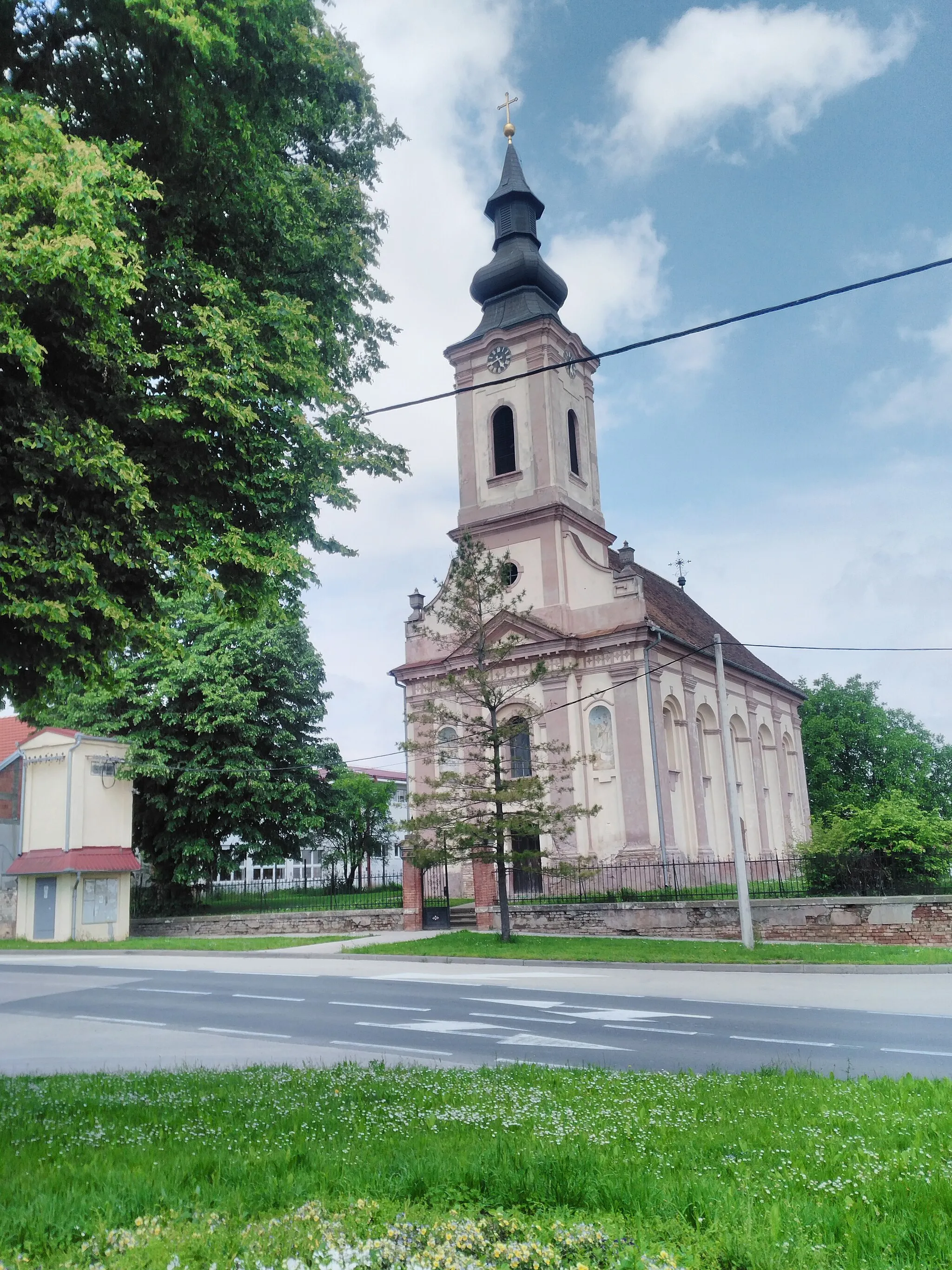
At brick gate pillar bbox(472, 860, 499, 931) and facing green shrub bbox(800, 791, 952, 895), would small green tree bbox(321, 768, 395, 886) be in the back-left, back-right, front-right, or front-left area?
back-left

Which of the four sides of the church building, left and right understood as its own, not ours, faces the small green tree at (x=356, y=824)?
right

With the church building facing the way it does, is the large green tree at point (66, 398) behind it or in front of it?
in front

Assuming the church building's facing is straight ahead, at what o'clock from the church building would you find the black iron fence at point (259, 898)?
The black iron fence is roughly at 1 o'clock from the church building.

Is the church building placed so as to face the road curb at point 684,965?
no

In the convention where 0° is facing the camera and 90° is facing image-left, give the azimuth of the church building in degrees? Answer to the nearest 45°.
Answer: approximately 45°

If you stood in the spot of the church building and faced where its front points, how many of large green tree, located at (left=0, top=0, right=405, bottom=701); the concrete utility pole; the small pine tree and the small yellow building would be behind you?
0

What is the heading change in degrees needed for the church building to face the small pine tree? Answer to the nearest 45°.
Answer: approximately 45° to its left

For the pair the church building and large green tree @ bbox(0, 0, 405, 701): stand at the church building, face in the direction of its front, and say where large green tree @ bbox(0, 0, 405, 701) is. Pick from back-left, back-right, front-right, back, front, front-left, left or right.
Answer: front-left

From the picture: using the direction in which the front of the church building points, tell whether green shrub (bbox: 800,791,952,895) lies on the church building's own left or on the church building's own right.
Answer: on the church building's own left

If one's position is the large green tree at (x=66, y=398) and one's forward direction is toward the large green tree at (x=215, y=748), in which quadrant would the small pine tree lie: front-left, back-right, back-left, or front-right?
front-right
